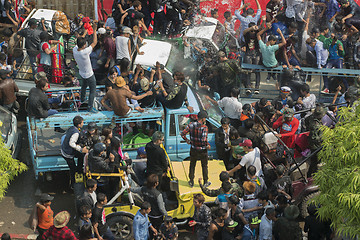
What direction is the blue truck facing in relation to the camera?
to the viewer's right

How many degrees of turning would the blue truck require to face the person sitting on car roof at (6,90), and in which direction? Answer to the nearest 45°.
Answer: approximately 135° to its left

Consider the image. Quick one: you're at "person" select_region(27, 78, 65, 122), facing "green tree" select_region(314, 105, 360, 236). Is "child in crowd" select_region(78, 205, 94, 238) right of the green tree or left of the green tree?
right
